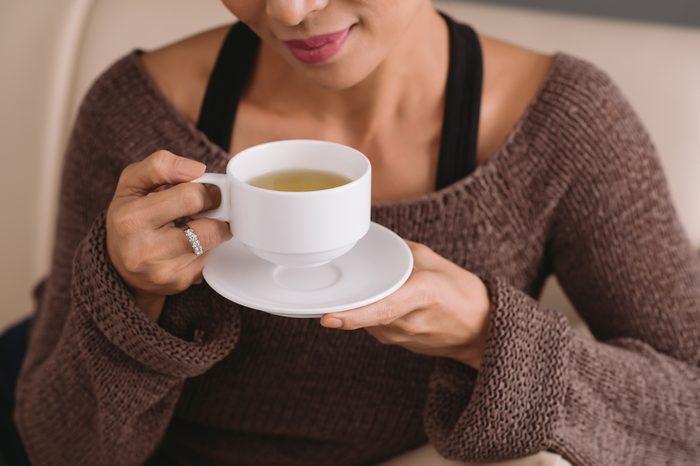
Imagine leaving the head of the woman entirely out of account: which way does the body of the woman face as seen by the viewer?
toward the camera
